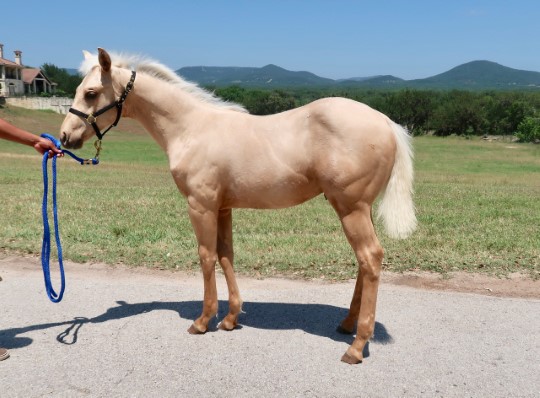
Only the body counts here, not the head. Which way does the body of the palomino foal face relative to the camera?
to the viewer's left
